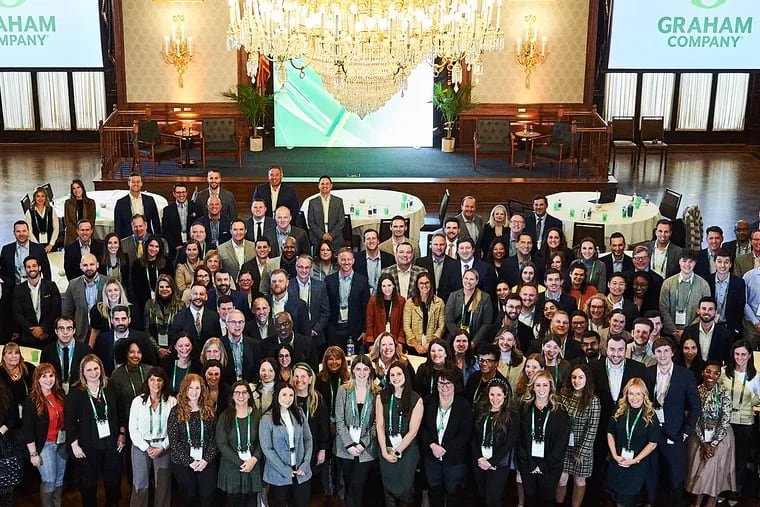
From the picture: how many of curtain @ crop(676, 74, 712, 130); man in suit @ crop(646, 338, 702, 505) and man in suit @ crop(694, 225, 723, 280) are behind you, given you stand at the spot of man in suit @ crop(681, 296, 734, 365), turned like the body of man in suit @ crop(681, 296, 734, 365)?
2

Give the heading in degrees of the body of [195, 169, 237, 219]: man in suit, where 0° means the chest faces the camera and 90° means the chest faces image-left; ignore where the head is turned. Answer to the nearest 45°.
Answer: approximately 0°

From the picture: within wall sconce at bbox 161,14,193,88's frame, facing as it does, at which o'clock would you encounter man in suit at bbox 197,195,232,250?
The man in suit is roughly at 12 o'clock from the wall sconce.

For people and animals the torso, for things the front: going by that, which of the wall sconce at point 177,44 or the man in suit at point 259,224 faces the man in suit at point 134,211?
the wall sconce

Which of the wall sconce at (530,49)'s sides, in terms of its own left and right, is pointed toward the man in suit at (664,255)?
front

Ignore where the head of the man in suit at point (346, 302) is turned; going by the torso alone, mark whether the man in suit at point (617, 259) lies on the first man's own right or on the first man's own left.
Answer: on the first man's own left

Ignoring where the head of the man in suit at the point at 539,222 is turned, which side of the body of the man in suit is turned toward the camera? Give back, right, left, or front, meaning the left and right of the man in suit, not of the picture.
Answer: front

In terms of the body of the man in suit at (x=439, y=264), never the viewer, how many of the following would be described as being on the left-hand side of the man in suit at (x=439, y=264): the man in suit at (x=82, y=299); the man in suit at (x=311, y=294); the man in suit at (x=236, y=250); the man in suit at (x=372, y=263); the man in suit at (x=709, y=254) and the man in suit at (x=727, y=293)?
2

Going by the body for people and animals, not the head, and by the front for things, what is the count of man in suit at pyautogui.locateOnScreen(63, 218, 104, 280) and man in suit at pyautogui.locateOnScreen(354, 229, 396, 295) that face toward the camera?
2

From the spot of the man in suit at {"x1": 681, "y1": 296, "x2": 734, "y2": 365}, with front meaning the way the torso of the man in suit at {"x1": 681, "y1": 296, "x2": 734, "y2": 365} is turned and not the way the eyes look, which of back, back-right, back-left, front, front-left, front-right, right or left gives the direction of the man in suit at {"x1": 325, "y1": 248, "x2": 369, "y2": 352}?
right

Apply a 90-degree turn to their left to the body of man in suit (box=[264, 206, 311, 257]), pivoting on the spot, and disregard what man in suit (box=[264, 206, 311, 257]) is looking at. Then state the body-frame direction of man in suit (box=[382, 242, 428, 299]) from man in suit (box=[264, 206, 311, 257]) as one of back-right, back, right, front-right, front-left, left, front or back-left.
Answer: front-right

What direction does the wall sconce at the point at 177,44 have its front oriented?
toward the camera

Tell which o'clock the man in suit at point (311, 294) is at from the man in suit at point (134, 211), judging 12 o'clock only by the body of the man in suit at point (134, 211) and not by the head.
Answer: the man in suit at point (311, 294) is roughly at 11 o'clock from the man in suit at point (134, 211).

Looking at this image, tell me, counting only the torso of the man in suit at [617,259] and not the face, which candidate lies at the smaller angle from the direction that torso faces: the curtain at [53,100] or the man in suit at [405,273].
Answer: the man in suit

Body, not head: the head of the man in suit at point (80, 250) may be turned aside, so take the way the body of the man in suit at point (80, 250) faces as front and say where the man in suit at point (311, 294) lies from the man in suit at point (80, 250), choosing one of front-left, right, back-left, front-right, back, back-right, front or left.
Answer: front-left

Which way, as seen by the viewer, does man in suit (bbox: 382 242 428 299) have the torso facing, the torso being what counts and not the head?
toward the camera

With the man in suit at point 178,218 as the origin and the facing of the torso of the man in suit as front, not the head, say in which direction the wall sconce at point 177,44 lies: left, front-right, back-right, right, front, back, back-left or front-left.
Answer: back

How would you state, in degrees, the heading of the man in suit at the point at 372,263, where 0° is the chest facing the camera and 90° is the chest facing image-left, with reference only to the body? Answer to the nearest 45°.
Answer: approximately 0°

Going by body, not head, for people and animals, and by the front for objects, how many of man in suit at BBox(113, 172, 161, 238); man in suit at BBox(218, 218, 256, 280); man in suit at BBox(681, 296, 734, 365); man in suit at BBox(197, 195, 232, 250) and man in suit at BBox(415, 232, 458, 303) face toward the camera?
5

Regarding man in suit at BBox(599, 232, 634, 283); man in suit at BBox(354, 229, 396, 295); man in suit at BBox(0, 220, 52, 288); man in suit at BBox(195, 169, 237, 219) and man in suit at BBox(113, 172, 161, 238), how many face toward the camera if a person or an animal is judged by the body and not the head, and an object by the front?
5

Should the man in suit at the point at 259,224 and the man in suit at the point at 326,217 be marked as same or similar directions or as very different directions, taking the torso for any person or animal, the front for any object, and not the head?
same or similar directions

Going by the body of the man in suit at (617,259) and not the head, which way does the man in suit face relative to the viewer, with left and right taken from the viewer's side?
facing the viewer
